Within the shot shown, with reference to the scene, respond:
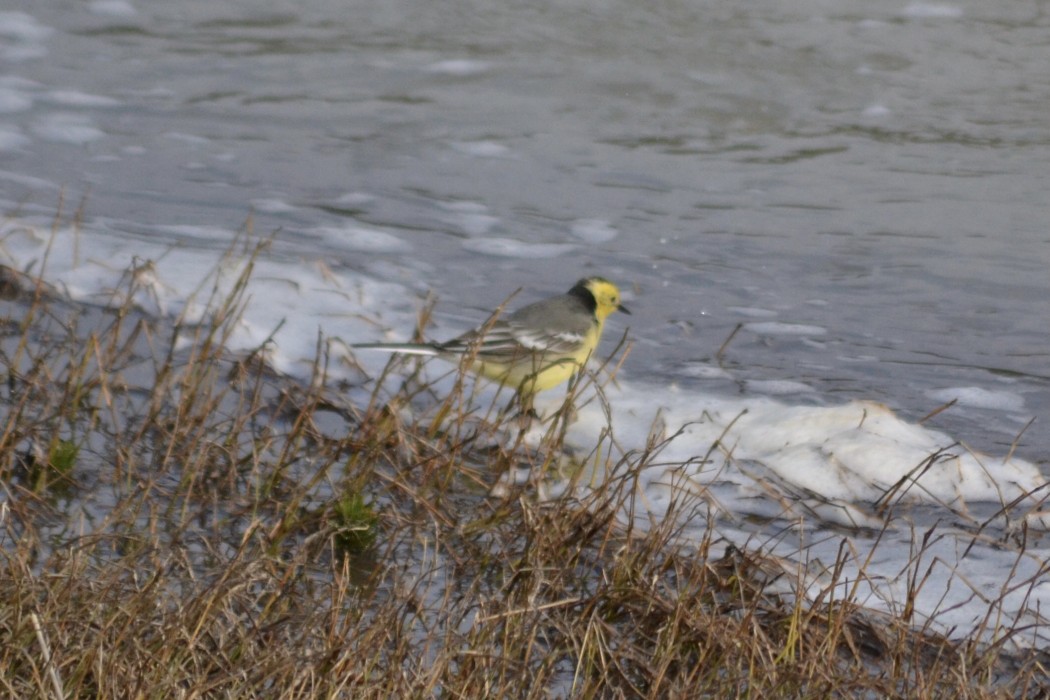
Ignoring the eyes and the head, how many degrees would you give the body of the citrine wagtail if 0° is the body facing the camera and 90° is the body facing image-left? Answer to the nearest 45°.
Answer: approximately 270°
